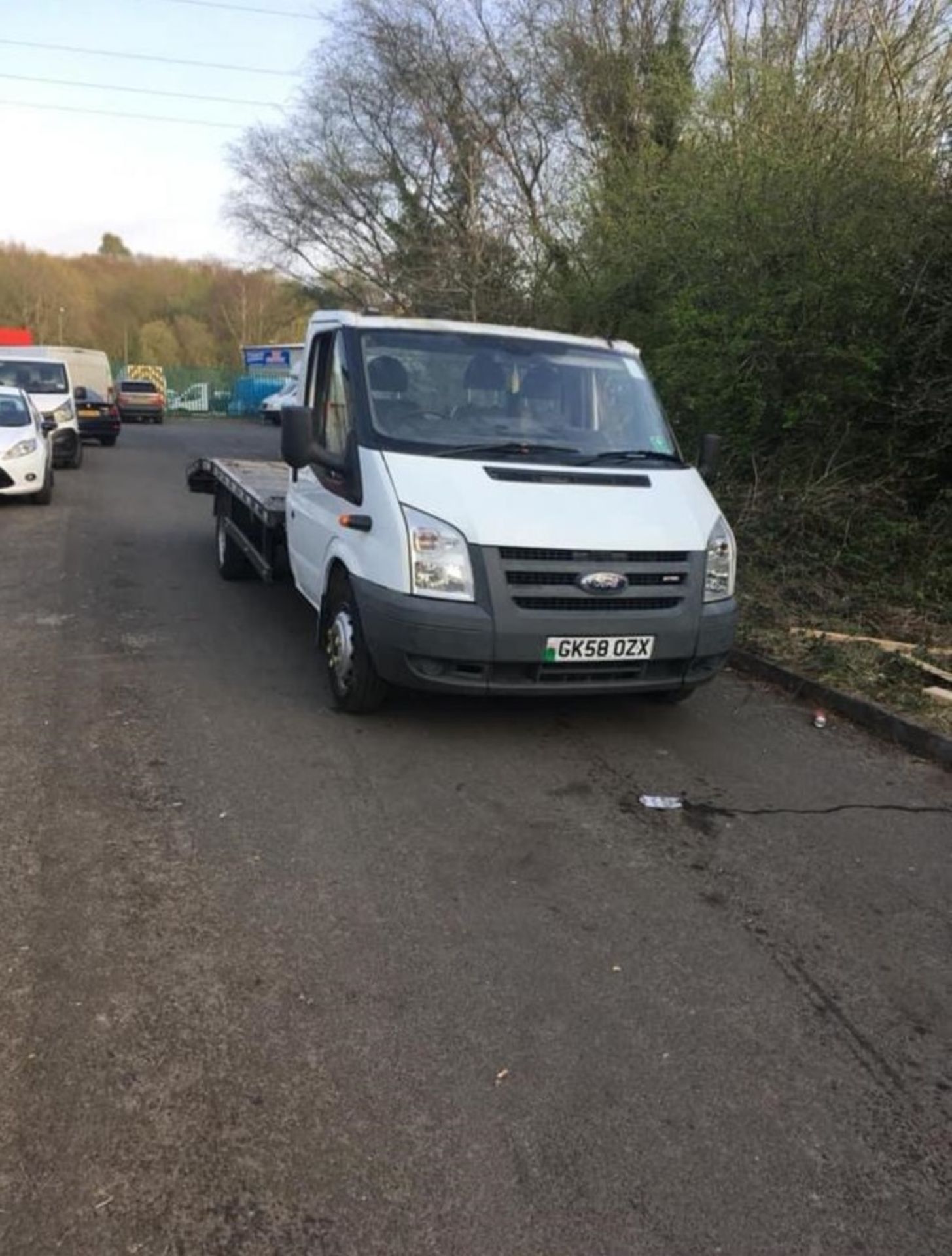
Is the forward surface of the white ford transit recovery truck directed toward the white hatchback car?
no

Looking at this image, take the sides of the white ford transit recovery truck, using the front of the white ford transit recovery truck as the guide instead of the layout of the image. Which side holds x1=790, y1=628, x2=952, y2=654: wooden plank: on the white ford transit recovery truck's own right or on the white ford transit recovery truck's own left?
on the white ford transit recovery truck's own left

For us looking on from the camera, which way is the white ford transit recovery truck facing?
facing the viewer and to the right of the viewer

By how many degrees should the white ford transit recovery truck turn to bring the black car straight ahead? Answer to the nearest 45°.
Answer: approximately 180°

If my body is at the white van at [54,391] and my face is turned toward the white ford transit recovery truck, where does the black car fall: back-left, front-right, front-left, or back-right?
back-left

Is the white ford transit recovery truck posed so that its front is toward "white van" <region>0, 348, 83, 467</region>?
no

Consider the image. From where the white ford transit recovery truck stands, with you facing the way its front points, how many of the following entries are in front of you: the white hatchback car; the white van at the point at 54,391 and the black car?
0
